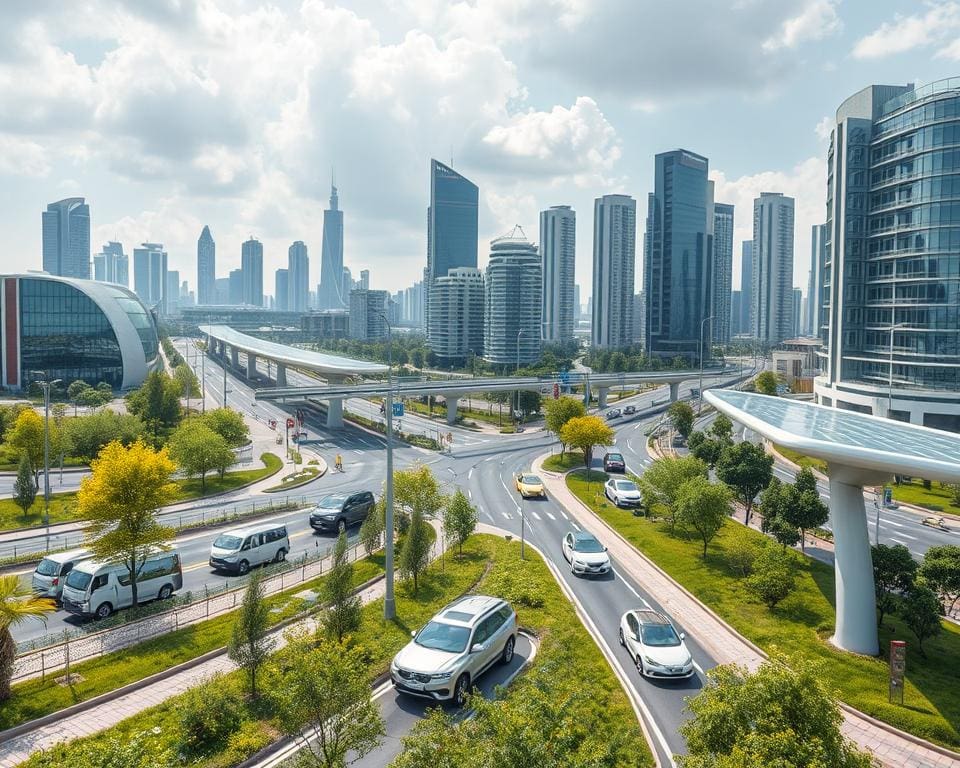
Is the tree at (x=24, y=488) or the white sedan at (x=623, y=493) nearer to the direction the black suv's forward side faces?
the tree

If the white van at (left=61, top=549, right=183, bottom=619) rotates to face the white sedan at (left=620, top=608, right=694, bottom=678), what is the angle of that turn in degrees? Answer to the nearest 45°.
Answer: approximately 90° to its left

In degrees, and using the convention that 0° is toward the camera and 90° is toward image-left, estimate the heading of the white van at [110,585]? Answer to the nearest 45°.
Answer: approximately 45°

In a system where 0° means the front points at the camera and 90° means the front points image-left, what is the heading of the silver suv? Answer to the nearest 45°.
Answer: approximately 45°

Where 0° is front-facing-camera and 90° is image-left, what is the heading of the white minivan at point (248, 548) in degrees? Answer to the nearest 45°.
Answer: approximately 45°

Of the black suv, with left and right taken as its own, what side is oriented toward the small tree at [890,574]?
left

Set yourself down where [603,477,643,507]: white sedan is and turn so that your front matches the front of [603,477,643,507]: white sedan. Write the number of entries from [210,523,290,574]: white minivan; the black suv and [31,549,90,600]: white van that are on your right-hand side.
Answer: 3

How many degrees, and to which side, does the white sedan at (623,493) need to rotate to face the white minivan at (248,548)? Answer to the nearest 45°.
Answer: approximately 90° to its right

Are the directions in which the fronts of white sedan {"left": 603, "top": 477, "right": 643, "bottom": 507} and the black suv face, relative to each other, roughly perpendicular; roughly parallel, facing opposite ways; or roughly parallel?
roughly perpendicular

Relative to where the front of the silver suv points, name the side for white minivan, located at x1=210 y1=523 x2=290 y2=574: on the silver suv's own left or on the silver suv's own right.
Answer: on the silver suv's own right

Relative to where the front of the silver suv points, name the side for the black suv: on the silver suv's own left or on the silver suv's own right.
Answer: on the silver suv's own right
